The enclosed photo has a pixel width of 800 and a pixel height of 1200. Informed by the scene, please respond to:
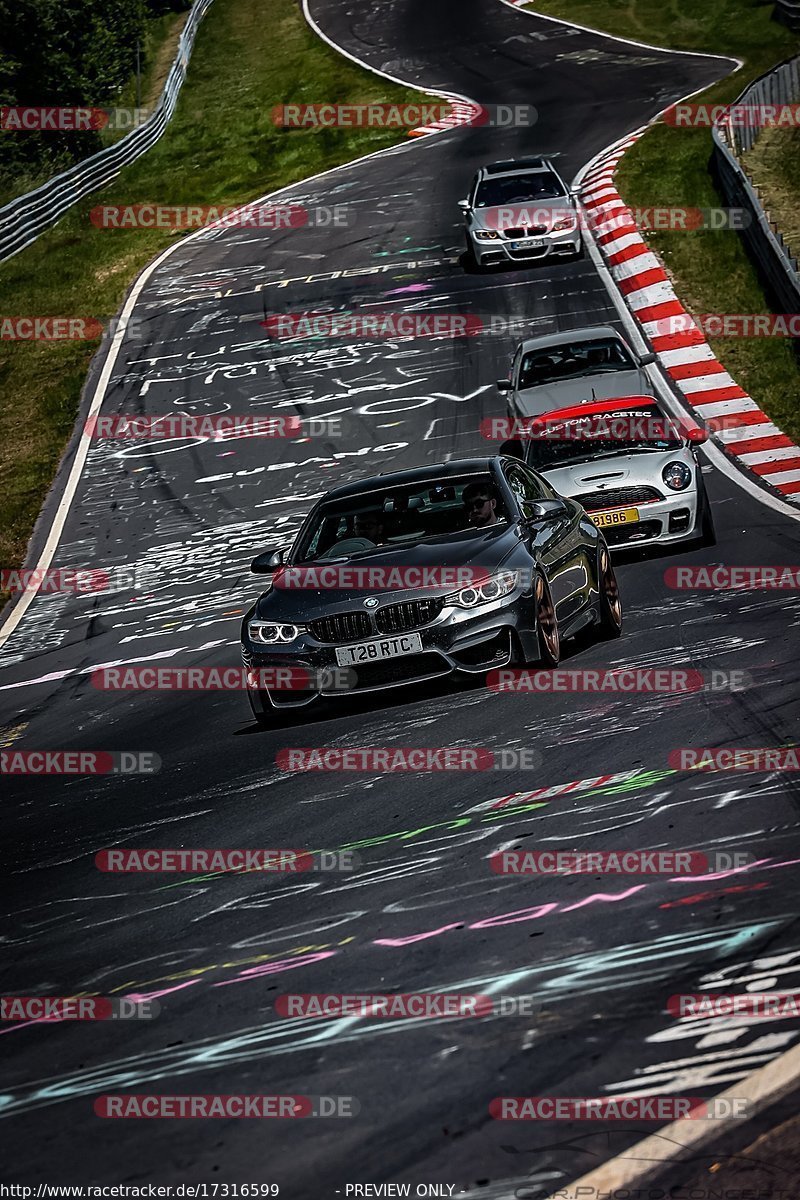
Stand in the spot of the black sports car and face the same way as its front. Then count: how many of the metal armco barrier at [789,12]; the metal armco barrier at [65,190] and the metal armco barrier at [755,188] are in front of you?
0

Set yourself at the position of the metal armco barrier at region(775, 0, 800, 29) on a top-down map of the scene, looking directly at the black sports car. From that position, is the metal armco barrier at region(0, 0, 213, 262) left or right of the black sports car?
right

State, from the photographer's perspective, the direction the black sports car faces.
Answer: facing the viewer and to the left of the viewer

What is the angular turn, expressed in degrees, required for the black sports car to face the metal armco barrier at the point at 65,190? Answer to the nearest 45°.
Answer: approximately 135° to its right

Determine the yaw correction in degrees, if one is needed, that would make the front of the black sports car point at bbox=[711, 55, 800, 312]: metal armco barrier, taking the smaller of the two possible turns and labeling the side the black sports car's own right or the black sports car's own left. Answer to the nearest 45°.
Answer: approximately 135° to the black sports car's own right

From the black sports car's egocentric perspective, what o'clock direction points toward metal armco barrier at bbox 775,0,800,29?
The metal armco barrier is roughly at 5 o'clock from the black sports car.
